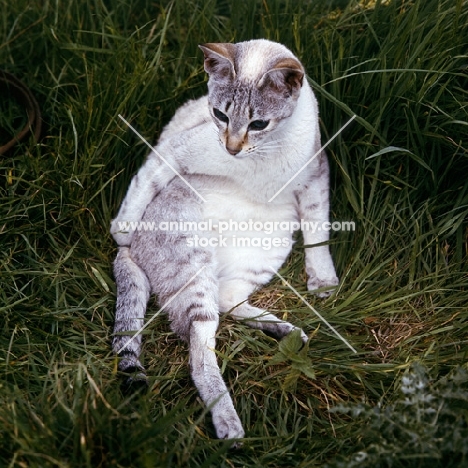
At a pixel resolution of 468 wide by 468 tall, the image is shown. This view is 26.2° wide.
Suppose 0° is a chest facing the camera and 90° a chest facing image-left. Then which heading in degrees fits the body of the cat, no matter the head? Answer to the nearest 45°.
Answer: approximately 0°
